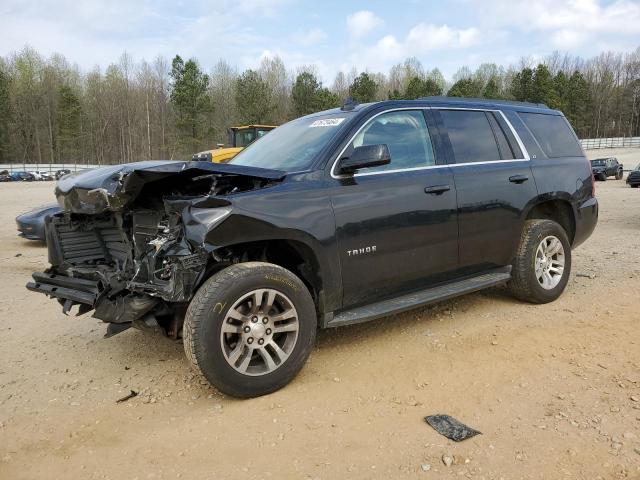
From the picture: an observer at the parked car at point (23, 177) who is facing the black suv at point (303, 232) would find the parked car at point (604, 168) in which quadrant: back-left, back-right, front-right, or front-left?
front-left

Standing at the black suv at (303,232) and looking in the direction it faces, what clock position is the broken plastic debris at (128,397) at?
The broken plastic debris is roughly at 1 o'clock from the black suv.

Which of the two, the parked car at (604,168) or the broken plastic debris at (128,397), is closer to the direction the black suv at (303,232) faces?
the broken plastic debris

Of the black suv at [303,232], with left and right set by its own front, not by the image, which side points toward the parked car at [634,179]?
back

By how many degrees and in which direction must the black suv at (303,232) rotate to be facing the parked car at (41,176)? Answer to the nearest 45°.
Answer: approximately 90° to its right

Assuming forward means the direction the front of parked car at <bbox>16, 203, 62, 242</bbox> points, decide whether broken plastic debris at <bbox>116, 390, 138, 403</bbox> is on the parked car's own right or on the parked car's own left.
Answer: on the parked car's own left

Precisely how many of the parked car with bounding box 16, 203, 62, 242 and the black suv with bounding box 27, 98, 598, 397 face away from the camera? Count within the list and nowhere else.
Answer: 0

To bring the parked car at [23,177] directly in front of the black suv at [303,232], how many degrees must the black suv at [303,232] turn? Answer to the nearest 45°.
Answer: approximately 90° to its right

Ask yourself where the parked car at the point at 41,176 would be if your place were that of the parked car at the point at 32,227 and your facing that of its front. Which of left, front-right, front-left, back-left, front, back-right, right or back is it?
back-right
